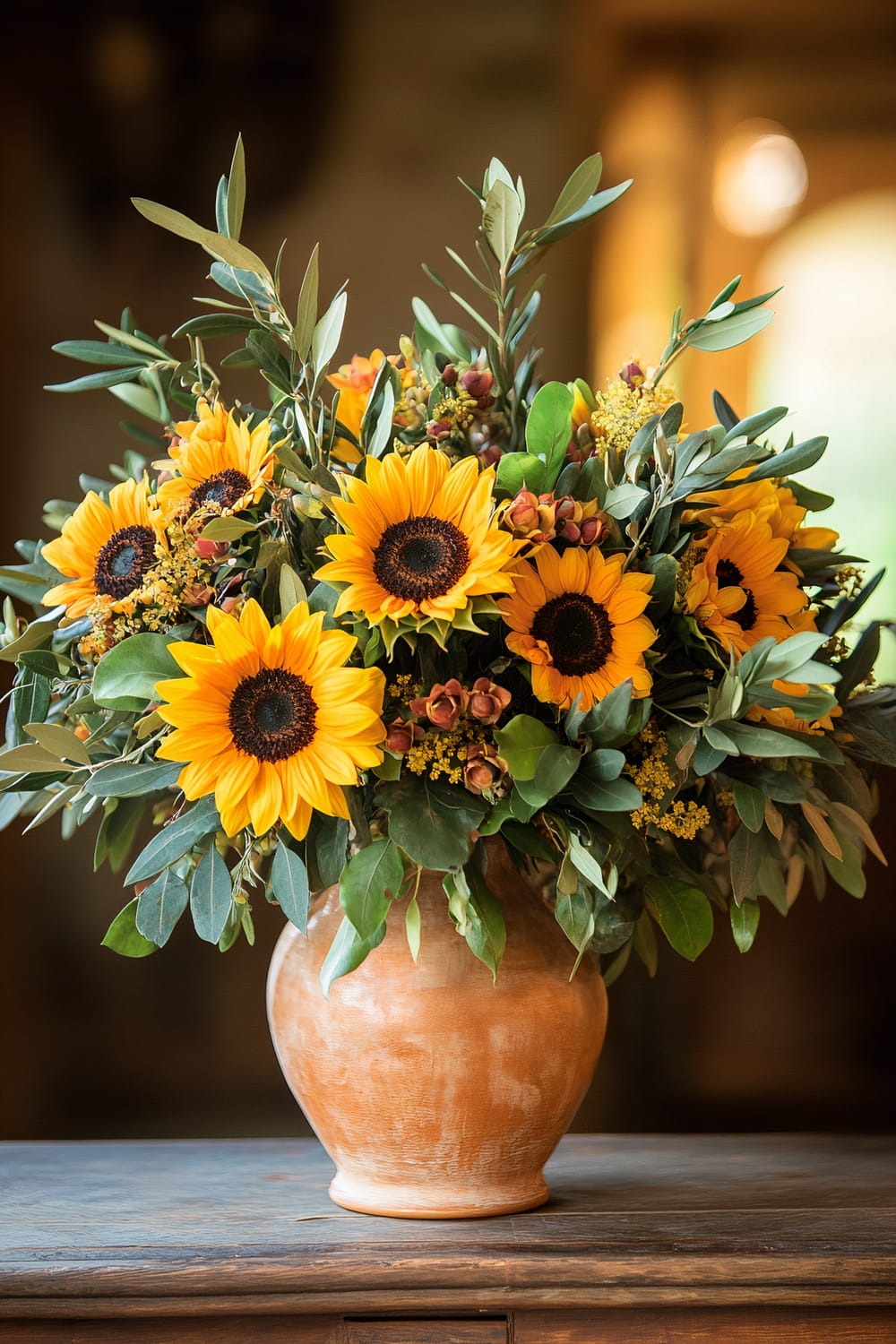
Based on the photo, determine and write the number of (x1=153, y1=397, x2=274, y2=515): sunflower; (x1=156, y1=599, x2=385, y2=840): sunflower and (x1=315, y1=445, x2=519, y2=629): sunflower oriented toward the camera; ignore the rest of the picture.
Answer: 3

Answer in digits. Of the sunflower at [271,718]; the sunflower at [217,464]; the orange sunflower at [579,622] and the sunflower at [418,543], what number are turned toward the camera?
4

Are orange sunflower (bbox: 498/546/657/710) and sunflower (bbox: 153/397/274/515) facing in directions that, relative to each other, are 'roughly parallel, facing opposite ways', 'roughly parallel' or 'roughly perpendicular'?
roughly parallel

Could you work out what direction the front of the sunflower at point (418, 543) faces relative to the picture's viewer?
facing the viewer

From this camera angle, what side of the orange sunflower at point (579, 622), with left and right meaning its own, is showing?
front

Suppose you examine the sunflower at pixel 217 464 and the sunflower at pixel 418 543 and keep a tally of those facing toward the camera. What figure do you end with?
2

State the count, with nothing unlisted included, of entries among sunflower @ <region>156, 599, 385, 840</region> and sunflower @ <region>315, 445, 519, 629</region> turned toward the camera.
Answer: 2
